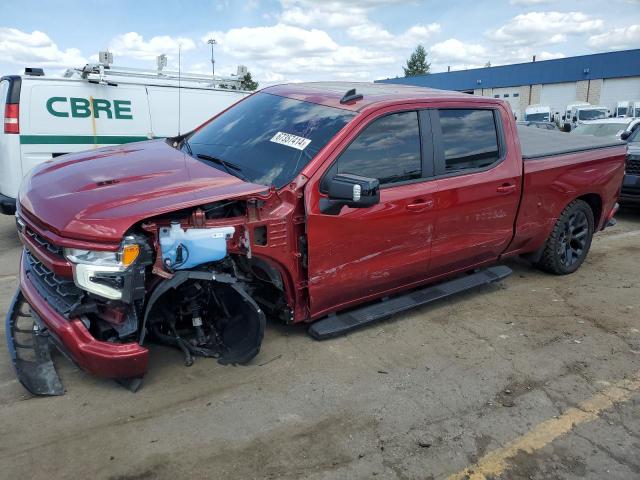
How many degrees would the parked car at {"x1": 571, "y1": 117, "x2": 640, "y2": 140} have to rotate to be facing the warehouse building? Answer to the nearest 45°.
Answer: approximately 135° to its right

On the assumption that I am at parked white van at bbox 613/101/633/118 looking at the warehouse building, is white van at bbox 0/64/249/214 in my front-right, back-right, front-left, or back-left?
back-left

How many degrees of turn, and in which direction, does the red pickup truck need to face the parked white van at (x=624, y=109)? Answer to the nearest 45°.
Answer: approximately 180°

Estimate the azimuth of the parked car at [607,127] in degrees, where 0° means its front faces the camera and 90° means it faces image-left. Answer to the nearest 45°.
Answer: approximately 45°

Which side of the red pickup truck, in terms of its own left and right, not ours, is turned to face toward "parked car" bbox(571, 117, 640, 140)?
back

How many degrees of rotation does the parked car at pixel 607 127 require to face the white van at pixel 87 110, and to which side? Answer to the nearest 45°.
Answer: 0° — it already faces it

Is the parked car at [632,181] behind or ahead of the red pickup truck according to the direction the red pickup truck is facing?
behind

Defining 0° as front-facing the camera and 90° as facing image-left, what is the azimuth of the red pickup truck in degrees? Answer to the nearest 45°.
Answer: approximately 45°

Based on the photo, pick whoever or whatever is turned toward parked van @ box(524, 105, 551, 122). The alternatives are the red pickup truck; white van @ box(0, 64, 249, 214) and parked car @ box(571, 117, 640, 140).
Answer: the white van

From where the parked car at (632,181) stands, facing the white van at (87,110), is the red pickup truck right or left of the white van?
left

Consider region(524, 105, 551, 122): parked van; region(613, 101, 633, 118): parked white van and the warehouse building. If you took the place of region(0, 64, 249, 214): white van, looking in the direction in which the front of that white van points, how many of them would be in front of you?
3
